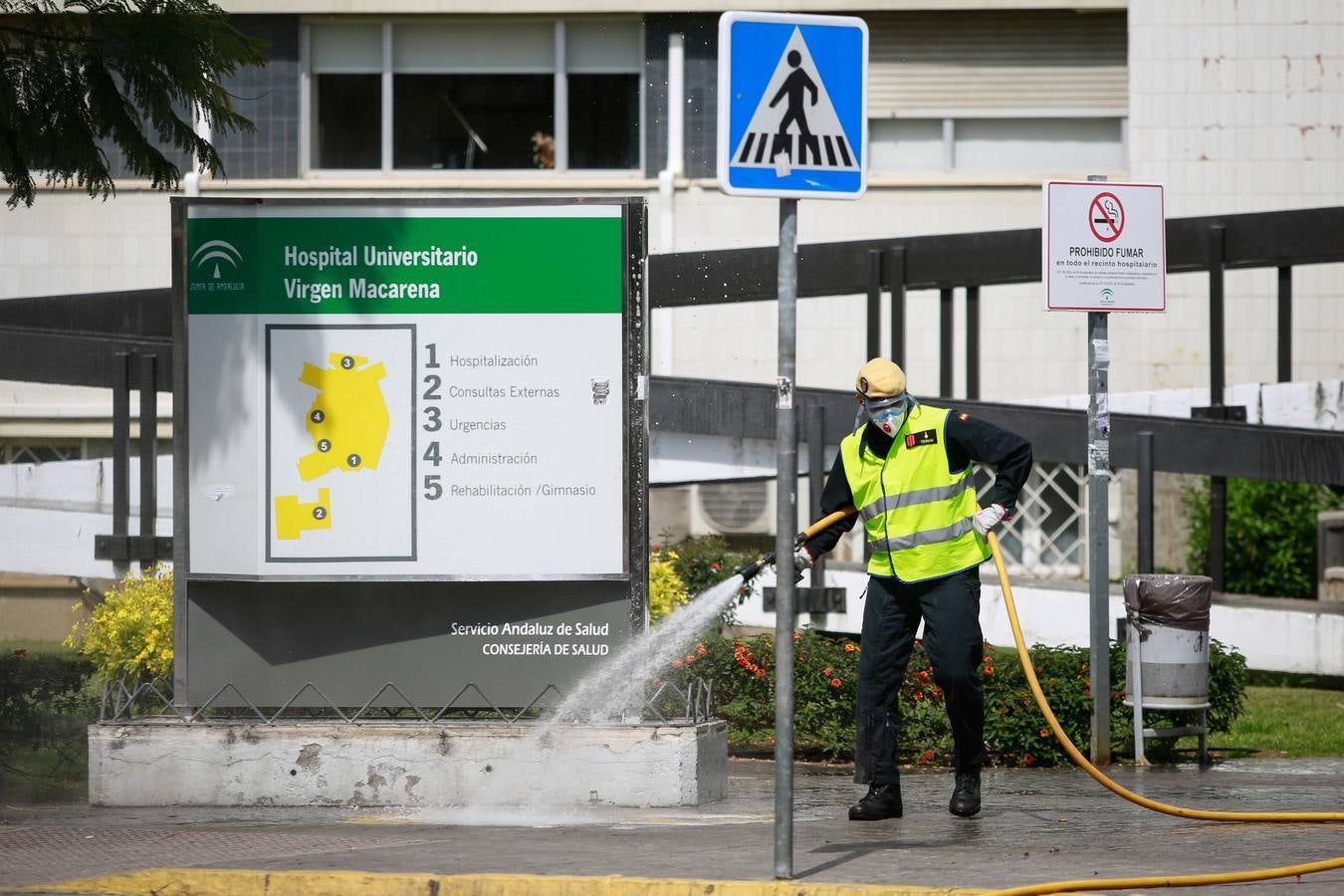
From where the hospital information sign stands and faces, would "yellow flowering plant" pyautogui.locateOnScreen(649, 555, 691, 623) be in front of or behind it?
behind

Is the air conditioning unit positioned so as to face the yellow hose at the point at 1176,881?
yes

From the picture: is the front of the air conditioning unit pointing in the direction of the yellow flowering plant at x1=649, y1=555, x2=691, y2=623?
yes

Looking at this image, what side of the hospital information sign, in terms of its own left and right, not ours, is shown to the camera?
front

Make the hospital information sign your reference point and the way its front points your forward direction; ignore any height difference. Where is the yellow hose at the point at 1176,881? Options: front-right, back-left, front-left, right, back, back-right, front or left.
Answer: front-left

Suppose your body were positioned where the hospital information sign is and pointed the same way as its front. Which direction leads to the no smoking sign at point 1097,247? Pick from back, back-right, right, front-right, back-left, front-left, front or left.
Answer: left

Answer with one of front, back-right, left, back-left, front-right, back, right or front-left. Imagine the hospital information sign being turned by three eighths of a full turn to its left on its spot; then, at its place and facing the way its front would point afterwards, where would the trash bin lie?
front-right

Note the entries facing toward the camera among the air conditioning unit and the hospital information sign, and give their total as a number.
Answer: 2

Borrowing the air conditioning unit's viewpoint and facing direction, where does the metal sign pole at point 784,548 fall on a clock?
The metal sign pole is roughly at 12 o'clock from the air conditioning unit.

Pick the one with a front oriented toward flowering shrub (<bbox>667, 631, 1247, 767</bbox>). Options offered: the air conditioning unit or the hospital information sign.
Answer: the air conditioning unit

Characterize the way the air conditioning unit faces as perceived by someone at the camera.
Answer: facing the viewer
